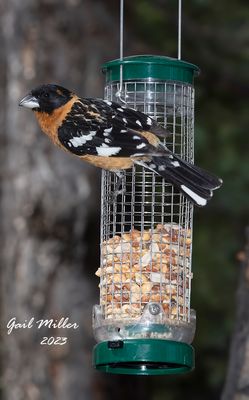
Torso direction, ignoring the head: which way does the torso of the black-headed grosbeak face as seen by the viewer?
to the viewer's left
